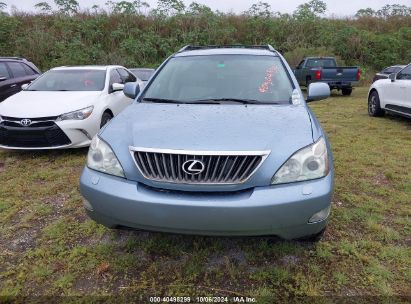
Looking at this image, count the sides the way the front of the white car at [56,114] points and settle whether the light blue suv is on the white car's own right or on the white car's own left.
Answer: on the white car's own left

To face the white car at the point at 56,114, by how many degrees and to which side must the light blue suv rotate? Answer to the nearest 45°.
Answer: approximately 135° to its right

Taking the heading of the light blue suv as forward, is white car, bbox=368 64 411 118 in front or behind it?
behind

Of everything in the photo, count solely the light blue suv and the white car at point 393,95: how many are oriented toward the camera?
1

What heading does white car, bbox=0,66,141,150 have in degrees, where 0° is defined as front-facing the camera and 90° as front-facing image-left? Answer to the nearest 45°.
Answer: approximately 45°

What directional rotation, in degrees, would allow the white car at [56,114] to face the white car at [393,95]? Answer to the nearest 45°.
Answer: approximately 135° to its left
